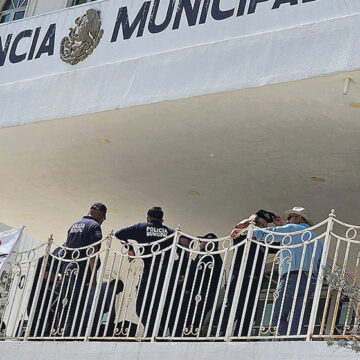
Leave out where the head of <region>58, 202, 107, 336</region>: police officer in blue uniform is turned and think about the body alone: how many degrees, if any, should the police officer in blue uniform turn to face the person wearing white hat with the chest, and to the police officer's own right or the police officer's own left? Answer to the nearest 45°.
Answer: approximately 90° to the police officer's own right

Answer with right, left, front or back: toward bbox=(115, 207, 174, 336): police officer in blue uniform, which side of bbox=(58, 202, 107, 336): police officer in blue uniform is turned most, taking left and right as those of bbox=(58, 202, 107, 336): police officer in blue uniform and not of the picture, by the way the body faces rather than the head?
right

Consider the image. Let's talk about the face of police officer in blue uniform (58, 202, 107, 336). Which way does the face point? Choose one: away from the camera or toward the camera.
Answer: away from the camera

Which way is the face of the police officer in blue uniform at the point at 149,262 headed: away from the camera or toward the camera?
away from the camera

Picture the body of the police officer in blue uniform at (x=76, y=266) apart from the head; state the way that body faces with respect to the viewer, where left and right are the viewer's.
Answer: facing away from the viewer and to the right of the viewer
